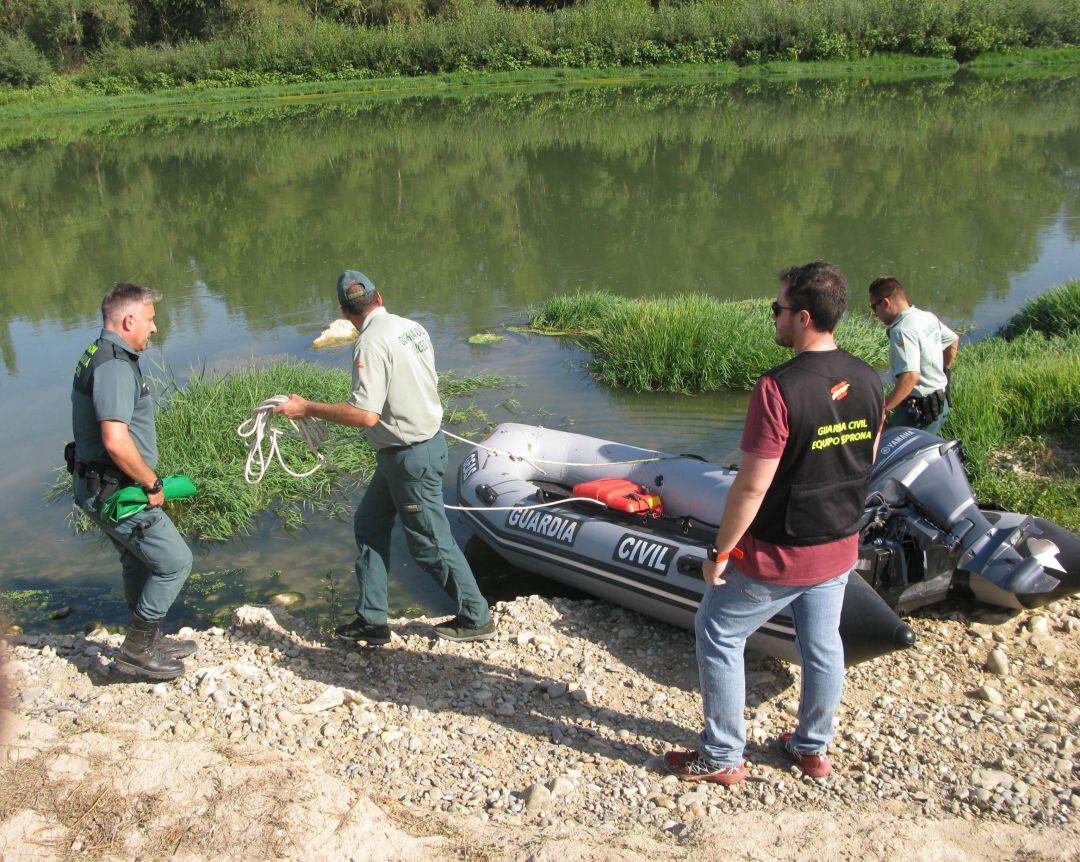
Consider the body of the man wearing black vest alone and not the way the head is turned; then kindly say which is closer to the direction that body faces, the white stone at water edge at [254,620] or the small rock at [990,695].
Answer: the white stone at water edge

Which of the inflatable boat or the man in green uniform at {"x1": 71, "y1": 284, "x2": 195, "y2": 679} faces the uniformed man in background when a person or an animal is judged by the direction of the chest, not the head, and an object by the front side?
the man in green uniform

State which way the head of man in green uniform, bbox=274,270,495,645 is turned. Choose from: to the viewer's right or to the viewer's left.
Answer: to the viewer's left

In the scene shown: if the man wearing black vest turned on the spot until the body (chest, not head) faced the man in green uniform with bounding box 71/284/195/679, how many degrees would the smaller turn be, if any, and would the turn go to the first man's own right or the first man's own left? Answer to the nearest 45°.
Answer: approximately 45° to the first man's own left

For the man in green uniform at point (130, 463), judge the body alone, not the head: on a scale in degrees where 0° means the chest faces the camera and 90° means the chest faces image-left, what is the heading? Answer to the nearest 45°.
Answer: approximately 270°

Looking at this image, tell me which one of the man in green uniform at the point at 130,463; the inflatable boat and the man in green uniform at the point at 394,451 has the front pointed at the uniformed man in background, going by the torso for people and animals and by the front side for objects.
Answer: the man in green uniform at the point at 130,463

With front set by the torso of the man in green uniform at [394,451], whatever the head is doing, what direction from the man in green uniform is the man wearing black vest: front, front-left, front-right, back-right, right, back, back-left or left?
back

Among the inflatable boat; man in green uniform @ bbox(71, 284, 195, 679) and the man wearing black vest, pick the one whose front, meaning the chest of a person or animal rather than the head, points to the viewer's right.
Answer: the man in green uniform

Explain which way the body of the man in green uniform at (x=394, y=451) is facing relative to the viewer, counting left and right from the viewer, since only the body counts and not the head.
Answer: facing away from the viewer and to the left of the viewer
